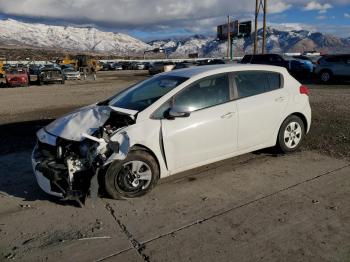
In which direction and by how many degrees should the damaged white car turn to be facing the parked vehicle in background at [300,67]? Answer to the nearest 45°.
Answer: approximately 135° to its right

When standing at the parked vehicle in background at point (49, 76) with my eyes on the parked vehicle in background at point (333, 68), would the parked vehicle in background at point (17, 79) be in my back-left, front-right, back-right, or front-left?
back-right

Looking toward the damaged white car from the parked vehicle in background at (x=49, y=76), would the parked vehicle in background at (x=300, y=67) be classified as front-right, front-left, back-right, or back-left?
front-left

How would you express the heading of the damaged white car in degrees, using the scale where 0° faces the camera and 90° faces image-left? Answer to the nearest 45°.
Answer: approximately 45°

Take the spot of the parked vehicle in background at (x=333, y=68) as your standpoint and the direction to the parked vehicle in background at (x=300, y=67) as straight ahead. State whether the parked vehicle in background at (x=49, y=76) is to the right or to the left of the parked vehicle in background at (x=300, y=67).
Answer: left

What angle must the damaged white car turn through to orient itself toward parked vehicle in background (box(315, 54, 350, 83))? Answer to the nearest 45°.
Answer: approximately 180°

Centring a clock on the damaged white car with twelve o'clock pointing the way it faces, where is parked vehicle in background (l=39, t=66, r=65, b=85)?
The parked vehicle in background is roughly at 4 o'clock from the damaged white car.

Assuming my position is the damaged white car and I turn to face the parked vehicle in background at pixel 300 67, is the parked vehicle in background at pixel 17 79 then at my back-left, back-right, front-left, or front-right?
front-left

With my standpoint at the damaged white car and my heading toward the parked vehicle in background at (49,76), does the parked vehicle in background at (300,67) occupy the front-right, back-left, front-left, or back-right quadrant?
front-right

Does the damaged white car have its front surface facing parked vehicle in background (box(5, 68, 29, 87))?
no

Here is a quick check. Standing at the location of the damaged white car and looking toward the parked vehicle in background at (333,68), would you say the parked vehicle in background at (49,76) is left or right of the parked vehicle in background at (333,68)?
left
